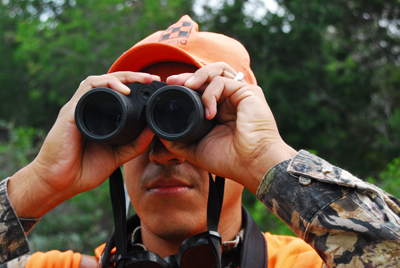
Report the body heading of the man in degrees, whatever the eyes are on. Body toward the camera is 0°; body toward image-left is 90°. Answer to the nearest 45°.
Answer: approximately 0°
